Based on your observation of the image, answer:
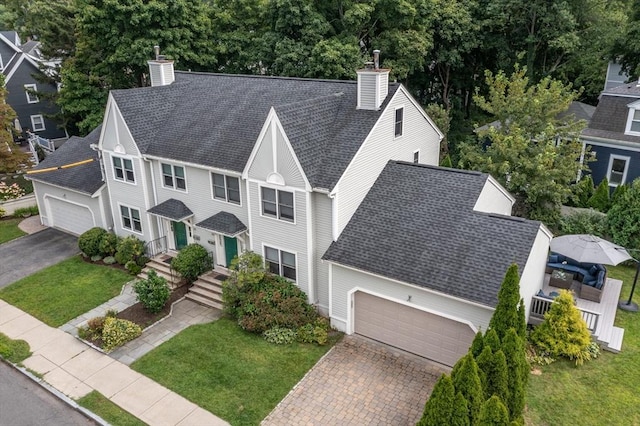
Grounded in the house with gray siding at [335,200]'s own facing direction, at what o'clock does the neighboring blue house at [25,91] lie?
The neighboring blue house is roughly at 3 o'clock from the house with gray siding.

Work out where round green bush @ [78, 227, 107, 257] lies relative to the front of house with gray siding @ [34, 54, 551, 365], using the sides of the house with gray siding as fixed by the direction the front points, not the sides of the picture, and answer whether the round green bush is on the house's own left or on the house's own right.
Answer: on the house's own right

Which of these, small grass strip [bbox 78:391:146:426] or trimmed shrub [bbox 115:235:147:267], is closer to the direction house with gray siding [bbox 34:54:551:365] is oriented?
the small grass strip

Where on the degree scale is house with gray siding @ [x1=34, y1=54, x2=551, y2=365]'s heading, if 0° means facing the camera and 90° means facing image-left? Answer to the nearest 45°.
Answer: approximately 45°

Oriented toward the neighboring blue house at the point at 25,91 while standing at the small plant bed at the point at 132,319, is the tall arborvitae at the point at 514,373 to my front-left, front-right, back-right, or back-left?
back-right

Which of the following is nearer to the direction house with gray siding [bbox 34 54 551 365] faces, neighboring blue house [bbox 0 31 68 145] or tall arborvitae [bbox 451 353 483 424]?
the tall arborvitae

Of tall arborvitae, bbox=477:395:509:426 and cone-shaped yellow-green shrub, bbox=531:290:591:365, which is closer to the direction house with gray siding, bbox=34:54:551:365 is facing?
the tall arborvitae

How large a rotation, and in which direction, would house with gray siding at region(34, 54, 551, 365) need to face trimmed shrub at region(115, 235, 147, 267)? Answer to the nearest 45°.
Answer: approximately 90° to its right

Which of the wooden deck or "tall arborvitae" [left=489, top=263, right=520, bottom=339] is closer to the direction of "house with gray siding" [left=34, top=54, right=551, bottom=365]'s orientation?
the tall arborvitae

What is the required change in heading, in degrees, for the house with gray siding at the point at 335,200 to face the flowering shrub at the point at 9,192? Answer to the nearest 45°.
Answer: approximately 90° to its right

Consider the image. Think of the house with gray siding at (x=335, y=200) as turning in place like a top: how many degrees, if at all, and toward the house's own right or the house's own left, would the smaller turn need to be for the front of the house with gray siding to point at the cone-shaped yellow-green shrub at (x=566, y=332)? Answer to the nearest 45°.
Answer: approximately 90° to the house's own left

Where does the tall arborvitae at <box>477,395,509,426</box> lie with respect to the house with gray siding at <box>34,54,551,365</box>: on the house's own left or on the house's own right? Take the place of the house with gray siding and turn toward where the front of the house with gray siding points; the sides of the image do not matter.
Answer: on the house's own left
